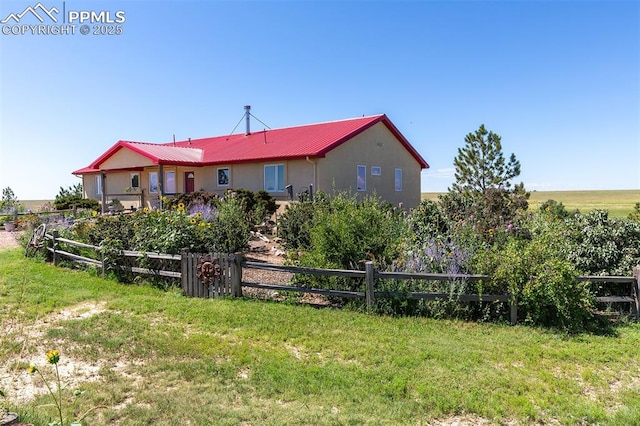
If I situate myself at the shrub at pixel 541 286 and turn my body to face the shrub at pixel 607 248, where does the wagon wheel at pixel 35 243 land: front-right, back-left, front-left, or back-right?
back-left

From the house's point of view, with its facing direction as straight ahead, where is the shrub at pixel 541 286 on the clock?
The shrub is roughly at 10 o'clock from the house.

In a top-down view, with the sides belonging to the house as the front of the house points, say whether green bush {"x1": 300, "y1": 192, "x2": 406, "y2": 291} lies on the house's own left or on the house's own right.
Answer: on the house's own left

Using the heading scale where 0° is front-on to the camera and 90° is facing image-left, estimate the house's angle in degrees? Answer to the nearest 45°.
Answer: approximately 45°

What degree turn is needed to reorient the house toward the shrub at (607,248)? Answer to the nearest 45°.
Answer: approximately 45° to its left

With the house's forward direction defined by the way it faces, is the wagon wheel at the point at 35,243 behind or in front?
in front

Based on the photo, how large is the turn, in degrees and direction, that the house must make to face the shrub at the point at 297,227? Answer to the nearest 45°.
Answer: approximately 45° to its left

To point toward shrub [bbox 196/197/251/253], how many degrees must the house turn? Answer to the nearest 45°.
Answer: approximately 45° to its left
